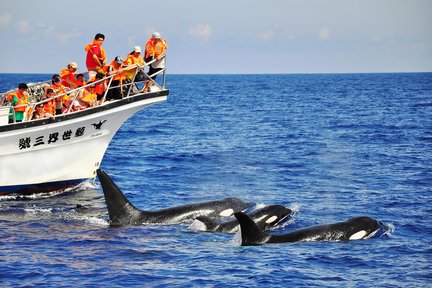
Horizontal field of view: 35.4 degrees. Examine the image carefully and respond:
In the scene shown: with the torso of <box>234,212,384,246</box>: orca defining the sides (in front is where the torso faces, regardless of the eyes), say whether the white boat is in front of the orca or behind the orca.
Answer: behind

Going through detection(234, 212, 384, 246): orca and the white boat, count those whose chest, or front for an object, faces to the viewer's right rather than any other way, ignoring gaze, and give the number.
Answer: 2

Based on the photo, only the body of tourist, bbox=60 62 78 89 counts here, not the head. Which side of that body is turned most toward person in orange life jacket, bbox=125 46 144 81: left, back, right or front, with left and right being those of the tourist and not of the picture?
front

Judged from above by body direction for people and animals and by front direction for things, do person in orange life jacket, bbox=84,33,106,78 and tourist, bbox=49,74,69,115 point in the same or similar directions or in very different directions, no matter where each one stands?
same or similar directions

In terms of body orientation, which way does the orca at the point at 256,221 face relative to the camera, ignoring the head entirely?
to the viewer's right

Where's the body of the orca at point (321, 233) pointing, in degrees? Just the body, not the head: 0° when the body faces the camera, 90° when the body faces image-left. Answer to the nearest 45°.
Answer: approximately 270°

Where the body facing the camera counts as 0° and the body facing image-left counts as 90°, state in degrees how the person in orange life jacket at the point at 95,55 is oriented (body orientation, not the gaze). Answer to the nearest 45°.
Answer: approximately 315°

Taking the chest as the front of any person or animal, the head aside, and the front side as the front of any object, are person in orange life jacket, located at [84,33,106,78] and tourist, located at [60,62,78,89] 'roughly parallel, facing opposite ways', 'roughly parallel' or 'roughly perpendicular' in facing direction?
roughly parallel

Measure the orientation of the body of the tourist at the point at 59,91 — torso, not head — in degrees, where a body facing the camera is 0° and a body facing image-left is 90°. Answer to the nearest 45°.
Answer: approximately 315°

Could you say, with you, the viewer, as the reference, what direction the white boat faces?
facing to the right of the viewer

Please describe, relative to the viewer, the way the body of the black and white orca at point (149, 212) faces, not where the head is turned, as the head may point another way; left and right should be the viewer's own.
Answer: facing to the right of the viewer

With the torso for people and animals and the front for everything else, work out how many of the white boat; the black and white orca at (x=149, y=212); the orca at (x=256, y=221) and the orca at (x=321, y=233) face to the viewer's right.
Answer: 4

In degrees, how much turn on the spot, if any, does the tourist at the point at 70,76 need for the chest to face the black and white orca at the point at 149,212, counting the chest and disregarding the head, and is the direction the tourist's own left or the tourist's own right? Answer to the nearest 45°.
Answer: approximately 45° to the tourist's own right
